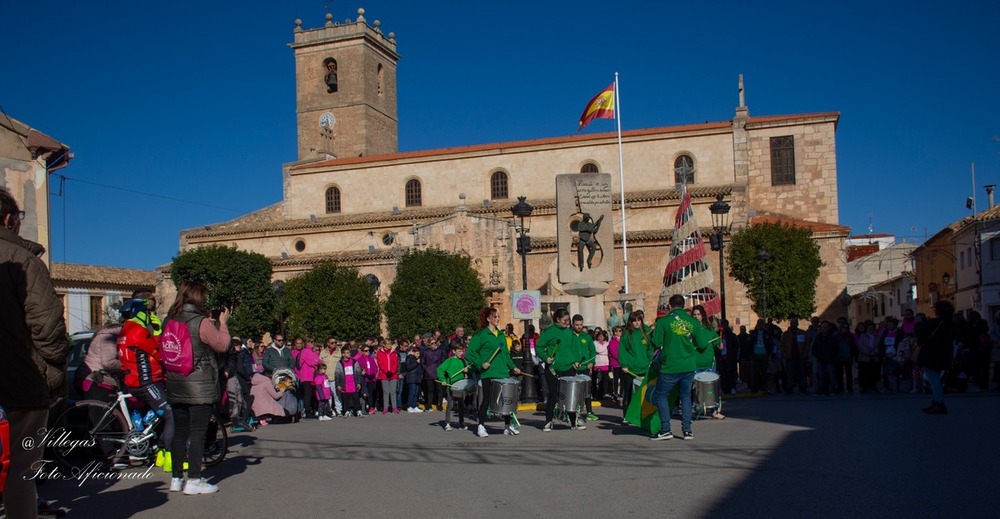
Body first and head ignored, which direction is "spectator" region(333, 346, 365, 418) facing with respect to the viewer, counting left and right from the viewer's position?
facing the viewer

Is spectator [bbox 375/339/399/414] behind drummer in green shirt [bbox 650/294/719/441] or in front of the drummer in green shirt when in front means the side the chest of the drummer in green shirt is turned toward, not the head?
in front

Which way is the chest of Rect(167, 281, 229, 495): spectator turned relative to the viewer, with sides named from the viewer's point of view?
facing away from the viewer and to the right of the viewer

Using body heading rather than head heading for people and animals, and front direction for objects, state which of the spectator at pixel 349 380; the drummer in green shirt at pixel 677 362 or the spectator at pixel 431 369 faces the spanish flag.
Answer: the drummer in green shirt

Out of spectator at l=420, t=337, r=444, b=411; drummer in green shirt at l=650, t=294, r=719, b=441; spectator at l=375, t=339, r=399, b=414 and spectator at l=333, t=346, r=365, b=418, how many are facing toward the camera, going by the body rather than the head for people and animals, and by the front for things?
3

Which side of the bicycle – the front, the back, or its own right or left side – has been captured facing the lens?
right

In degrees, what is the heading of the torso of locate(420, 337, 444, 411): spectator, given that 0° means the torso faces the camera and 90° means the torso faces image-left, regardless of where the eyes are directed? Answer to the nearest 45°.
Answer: approximately 0°

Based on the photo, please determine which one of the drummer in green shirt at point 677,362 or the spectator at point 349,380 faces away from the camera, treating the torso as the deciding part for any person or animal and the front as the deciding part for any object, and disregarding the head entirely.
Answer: the drummer in green shirt

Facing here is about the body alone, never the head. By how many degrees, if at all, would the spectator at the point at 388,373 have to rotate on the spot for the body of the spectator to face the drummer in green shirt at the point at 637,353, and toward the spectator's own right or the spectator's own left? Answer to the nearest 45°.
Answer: approximately 45° to the spectator's own left

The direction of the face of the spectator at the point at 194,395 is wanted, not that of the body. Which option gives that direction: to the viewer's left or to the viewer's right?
to the viewer's right

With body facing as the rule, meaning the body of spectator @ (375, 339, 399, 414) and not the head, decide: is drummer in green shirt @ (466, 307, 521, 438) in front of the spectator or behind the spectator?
in front
